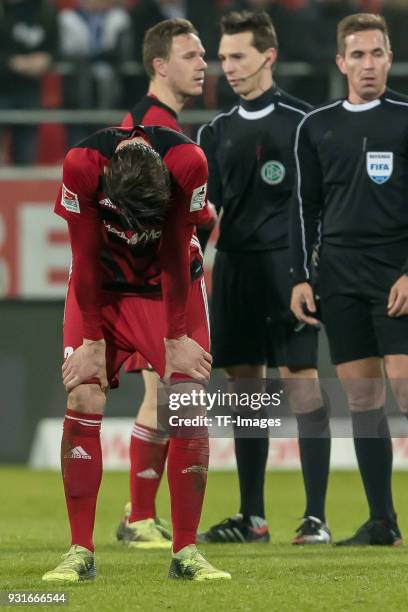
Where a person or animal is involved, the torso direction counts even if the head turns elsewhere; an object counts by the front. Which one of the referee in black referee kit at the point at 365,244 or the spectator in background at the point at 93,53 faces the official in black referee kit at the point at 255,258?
the spectator in background

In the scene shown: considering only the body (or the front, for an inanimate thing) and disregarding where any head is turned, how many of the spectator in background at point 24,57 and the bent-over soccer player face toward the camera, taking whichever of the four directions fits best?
2

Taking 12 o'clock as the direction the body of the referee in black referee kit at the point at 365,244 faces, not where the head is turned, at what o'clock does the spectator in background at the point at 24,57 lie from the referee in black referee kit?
The spectator in background is roughly at 5 o'clock from the referee in black referee kit.

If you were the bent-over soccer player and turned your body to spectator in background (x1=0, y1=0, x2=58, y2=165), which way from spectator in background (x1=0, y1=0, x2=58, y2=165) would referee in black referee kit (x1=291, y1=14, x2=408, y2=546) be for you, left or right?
right

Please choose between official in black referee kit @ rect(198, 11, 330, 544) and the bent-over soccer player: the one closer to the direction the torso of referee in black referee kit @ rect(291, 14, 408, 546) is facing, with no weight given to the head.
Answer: the bent-over soccer player

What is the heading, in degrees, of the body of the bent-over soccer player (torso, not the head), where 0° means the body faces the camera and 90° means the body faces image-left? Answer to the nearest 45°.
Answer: approximately 0°

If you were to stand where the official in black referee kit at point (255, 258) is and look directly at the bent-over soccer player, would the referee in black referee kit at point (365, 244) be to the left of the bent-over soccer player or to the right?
left

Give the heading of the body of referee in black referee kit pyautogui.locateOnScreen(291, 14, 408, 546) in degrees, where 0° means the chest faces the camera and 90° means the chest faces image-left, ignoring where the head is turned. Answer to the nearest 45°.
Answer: approximately 0°

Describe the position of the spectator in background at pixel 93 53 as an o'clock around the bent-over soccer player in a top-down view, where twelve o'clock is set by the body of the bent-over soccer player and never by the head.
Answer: The spectator in background is roughly at 6 o'clock from the bent-over soccer player.

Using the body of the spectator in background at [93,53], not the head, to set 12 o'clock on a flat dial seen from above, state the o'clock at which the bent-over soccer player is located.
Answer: The bent-over soccer player is roughly at 12 o'clock from the spectator in background.

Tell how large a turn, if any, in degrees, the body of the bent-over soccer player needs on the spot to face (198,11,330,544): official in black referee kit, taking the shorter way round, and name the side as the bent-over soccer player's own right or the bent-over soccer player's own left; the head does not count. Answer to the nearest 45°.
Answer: approximately 180°
